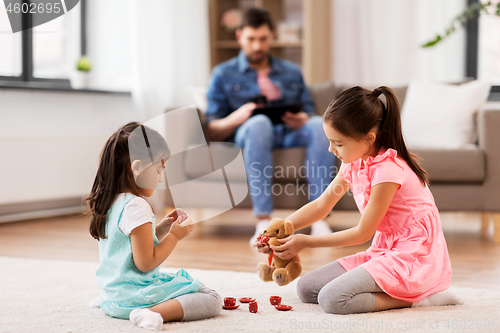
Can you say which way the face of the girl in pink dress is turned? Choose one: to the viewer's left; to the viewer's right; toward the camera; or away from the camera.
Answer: to the viewer's left

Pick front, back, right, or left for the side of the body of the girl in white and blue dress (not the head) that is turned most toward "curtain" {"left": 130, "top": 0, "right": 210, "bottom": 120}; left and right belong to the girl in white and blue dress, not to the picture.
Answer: left

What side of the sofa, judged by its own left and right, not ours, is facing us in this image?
front

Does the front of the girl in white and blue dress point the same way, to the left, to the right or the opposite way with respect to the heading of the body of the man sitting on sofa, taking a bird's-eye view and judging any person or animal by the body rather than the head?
to the left

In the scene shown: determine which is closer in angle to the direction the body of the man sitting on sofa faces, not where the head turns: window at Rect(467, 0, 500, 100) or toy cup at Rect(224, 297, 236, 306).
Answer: the toy cup

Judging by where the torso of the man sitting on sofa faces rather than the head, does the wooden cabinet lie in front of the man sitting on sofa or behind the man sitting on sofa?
behind

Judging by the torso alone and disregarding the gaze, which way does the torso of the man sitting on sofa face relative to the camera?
toward the camera

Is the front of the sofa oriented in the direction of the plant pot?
no

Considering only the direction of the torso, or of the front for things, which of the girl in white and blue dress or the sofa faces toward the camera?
the sofa

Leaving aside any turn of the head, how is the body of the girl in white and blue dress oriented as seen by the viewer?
to the viewer's right

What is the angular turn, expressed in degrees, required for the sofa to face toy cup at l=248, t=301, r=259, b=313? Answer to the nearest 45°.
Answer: approximately 45° to its right

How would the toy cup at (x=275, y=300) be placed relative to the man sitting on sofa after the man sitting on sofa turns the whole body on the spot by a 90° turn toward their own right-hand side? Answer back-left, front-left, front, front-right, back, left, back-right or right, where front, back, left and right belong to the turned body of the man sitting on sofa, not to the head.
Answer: left

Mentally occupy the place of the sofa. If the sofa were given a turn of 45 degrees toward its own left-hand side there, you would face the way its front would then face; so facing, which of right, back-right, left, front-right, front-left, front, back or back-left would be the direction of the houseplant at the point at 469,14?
back-left

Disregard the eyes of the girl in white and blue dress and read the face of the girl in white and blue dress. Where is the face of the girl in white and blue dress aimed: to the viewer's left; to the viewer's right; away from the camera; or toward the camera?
to the viewer's right
